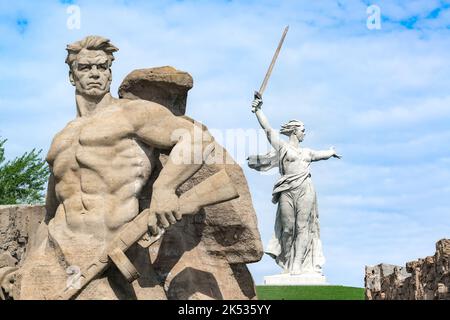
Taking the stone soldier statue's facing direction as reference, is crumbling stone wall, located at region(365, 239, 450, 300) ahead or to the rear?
to the rear

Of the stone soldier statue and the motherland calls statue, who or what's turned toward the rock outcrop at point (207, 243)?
the motherland calls statue

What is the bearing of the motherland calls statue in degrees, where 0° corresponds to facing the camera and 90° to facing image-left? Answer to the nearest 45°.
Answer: approximately 0°

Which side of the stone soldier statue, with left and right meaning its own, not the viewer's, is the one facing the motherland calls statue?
back

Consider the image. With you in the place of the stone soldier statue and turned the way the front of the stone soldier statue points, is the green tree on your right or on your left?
on your right

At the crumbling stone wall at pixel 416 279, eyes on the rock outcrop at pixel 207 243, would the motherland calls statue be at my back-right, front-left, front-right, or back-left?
back-right

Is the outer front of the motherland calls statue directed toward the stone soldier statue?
yes

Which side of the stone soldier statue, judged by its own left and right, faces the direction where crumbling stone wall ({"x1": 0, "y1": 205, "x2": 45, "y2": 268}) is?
right
